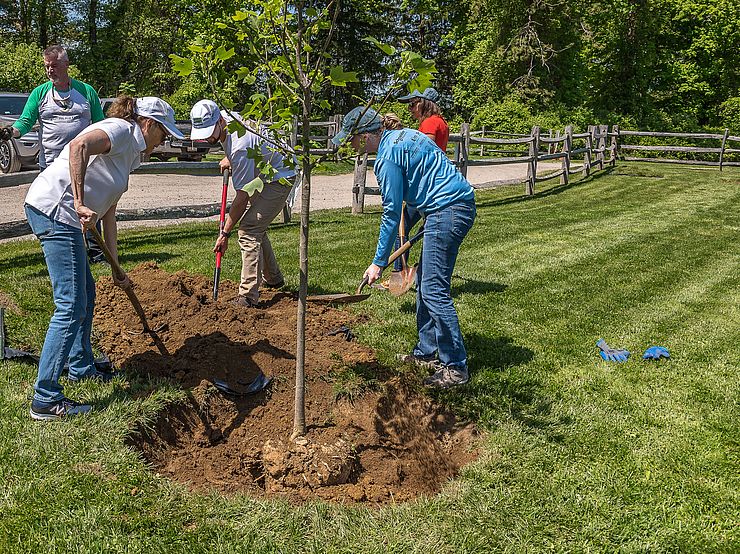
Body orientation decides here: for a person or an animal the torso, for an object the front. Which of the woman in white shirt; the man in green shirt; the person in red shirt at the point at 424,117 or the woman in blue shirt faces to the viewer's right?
the woman in white shirt

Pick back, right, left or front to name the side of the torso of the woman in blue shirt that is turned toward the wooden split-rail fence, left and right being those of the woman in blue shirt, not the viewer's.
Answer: right

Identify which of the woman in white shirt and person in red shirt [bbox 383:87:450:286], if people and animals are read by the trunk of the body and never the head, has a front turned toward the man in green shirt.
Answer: the person in red shirt

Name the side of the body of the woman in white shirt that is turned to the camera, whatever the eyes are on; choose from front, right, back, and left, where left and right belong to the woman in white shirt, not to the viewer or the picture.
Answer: right

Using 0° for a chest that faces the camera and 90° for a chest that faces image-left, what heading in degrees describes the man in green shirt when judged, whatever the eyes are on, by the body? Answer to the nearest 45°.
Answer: approximately 0°

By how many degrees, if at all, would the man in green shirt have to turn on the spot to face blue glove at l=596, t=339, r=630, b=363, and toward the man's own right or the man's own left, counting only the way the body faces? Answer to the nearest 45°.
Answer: approximately 45° to the man's own left

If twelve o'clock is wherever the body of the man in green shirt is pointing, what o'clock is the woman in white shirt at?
The woman in white shirt is roughly at 12 o'clock from the man in green shirt.

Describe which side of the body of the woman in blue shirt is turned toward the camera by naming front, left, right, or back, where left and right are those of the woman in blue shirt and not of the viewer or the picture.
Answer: left

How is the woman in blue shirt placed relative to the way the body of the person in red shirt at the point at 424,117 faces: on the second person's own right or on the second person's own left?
on the second person's own left

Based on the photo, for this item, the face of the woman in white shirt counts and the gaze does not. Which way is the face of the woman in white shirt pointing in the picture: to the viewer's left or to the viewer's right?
to the viewer's right
